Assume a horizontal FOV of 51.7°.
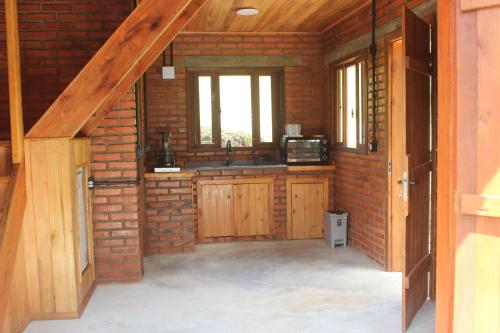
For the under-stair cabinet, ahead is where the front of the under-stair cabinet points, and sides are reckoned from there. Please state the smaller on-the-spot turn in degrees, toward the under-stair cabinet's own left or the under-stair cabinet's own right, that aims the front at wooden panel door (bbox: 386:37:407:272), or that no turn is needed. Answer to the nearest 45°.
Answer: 0° — it already faces it

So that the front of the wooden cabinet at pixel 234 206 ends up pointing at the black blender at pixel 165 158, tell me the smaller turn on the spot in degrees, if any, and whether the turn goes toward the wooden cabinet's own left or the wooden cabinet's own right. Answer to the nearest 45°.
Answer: approximately 90° to the wooden cabinet's own right

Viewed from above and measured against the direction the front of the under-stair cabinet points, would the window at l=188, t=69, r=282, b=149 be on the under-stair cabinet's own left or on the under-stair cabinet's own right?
on the under-stair cabinet's own left

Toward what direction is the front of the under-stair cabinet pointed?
to the viewer's right

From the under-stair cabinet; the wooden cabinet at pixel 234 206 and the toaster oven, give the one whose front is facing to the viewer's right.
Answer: the under-stair cabinet

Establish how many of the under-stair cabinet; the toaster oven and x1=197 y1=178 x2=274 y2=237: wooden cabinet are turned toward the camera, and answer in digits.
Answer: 2

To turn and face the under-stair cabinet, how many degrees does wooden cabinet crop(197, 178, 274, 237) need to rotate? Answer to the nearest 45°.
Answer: approximately 45° to its right

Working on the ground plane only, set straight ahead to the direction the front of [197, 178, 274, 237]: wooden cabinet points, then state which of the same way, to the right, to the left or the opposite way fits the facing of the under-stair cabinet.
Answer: to the left

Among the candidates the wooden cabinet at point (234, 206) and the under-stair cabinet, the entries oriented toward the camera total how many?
1

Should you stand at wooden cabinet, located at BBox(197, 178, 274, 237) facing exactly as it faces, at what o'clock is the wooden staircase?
The wooden staircase is roughly at 1 o'clock from the wooden cabinet.
